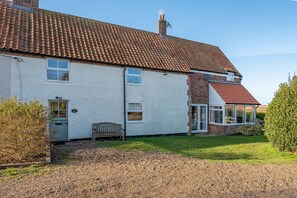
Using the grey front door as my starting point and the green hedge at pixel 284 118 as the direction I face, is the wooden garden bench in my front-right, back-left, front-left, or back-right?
front-left

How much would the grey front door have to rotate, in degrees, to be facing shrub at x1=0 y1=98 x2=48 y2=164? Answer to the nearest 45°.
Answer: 0° — it already faces it

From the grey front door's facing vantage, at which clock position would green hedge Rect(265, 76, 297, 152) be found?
The green hedge is roughly at 10 o'clock from the grey front door.

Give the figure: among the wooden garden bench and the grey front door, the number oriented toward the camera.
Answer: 2

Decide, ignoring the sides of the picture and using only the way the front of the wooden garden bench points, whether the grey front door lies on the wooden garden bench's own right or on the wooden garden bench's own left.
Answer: on the wooden garden bench's own right

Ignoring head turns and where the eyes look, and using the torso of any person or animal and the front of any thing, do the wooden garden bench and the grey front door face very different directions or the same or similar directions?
same or similar directions

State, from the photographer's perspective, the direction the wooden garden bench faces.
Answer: facing the viewer

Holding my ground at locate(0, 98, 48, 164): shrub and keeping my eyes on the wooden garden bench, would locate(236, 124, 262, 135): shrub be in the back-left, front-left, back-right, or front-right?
front-right

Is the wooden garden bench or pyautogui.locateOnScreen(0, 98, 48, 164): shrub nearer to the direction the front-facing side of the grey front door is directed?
the shrub

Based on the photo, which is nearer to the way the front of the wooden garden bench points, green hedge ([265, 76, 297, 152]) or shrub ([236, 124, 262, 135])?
the green hedge

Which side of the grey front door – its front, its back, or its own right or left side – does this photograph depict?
front

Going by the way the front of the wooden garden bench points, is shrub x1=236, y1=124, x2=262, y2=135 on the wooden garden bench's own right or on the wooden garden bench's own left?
on the wooden garden bench's own left
